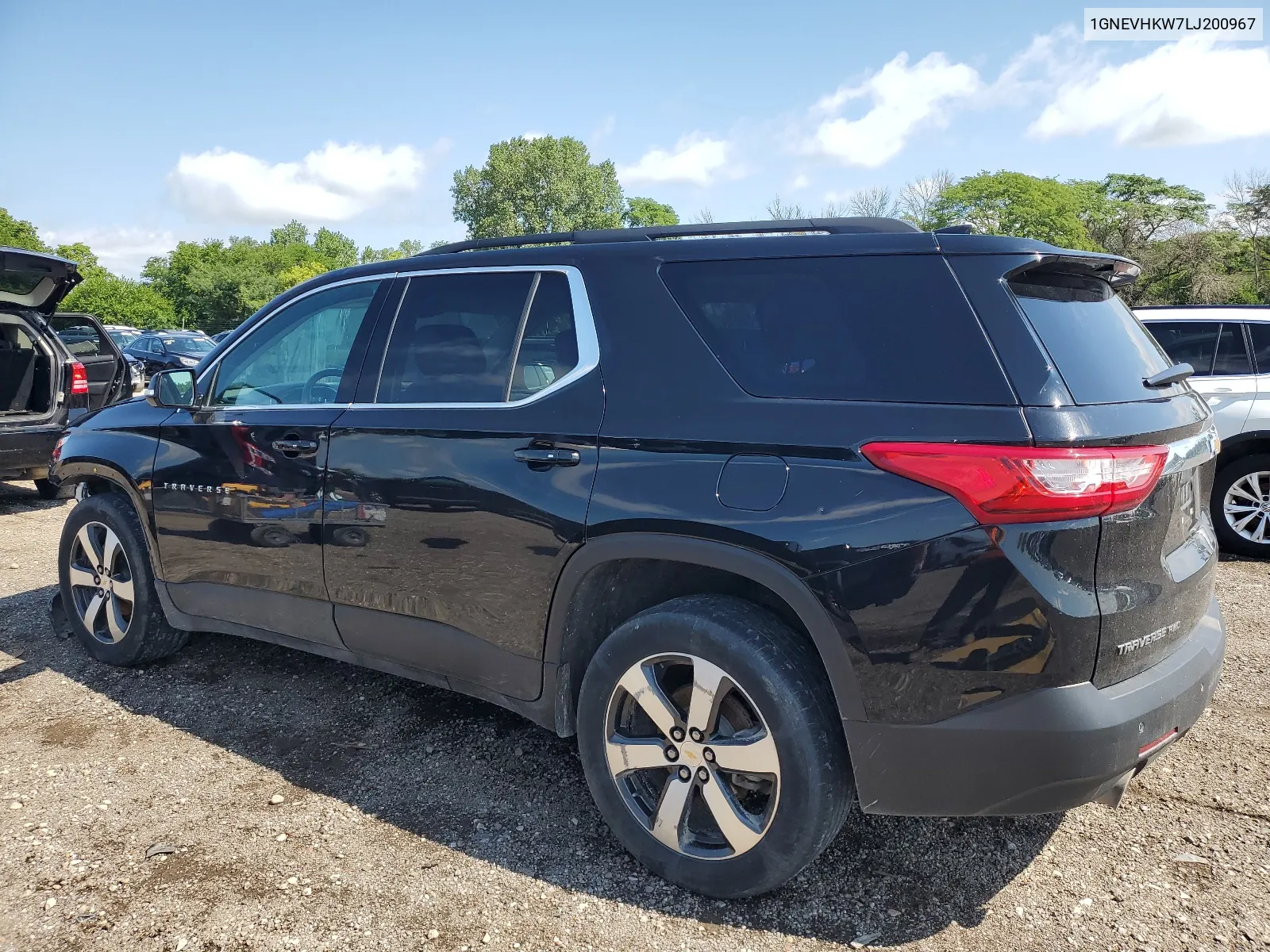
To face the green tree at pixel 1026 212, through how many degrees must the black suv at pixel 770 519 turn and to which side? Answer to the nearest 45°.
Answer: approximately 90° to its right

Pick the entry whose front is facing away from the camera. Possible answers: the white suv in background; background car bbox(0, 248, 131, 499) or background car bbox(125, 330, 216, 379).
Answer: background car bbox(0, 248, 131, 499)

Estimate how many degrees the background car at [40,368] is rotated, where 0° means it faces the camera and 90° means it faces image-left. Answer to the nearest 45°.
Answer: approximately 180°

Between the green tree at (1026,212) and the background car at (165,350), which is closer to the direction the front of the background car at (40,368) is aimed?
the background car

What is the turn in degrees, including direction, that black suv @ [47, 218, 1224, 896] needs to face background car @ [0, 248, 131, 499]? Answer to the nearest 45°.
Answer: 0° — it already faces it

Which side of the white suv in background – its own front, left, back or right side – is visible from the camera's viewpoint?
left

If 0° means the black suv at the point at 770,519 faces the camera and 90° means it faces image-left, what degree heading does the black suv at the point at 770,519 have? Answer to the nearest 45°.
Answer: approximately 135°

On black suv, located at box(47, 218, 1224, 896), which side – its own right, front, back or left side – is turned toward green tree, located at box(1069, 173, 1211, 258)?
right
